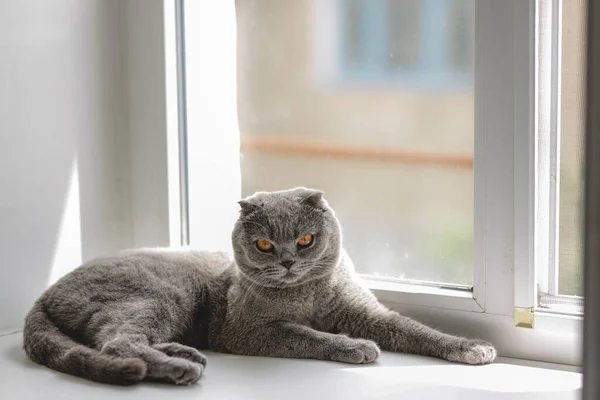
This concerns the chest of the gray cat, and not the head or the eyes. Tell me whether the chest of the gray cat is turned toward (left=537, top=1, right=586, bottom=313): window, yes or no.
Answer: yes

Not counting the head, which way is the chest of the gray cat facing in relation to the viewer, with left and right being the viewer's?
facing to the right of the viewer
